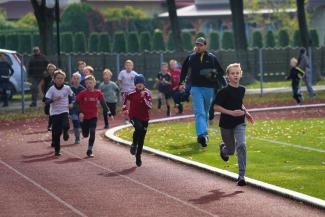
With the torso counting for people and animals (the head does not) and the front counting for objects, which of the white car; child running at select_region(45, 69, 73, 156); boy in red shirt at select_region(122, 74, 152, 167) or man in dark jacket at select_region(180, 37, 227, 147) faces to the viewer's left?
the white car

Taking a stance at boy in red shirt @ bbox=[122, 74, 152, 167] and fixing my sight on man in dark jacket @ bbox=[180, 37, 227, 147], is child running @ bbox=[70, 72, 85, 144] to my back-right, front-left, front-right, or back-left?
front-left

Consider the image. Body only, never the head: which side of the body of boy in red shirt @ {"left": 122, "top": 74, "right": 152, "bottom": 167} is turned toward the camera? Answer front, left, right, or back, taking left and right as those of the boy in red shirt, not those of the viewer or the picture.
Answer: front

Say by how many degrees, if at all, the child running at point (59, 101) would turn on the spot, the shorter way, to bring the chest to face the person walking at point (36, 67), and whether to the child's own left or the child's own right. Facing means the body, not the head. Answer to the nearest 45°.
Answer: approximately 180°

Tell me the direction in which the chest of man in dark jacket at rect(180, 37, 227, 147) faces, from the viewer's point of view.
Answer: toward the camera

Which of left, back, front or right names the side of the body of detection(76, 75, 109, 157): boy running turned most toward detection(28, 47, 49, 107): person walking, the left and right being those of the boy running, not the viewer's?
back

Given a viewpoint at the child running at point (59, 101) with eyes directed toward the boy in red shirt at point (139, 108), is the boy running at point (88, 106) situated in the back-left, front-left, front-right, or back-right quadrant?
front-left

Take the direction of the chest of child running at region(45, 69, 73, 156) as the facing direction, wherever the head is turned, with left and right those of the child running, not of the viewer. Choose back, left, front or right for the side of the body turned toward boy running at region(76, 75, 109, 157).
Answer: left

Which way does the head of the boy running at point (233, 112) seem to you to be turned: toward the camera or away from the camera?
toward the camera

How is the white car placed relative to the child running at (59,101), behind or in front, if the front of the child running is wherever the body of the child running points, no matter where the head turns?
behind

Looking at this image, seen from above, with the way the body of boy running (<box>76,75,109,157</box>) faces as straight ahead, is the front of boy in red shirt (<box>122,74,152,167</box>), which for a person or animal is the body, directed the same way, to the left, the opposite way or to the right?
the same way

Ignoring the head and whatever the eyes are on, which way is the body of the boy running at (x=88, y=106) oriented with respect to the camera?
toward the camera

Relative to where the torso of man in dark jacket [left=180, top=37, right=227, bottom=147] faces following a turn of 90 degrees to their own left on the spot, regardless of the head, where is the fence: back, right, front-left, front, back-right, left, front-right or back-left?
left

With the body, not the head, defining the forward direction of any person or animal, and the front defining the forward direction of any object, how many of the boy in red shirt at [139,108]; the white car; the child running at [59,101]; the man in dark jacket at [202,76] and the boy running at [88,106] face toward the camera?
4

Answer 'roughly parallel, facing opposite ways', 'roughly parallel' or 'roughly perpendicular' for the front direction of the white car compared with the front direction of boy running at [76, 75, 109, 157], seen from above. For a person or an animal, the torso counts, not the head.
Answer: roughly perpendicular

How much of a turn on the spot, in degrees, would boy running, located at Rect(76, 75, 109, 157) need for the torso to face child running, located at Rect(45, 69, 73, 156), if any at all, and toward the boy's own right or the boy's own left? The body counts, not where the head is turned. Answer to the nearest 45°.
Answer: approximately 90° to the boy's own right
